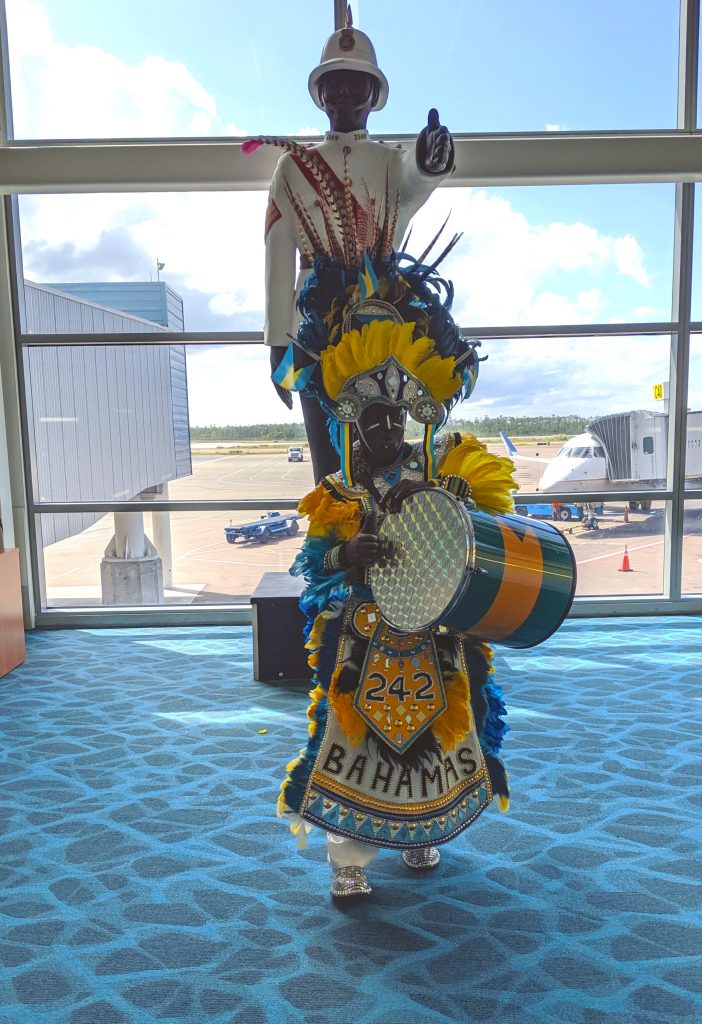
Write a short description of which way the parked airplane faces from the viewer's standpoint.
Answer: facing the viewer and to the left of the viewer

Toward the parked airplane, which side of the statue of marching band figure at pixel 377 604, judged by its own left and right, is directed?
back

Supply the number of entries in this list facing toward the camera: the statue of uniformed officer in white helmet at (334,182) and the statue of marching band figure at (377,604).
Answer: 2

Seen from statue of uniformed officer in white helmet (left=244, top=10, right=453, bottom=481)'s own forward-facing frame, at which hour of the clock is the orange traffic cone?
The orange traffic cone is roughly at 7 o'clock from the statue of uniformed officer in white helmet.

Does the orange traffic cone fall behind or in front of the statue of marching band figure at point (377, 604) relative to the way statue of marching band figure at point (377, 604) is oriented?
behind

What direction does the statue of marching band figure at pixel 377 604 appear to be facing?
toward the camera

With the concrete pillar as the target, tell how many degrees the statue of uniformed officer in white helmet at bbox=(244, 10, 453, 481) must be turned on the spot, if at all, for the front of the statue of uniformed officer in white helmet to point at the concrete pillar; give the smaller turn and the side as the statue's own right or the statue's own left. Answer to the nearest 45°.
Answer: approximately 135° to the statue's own right

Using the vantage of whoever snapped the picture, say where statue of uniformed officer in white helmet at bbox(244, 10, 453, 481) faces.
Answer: facing the viewer

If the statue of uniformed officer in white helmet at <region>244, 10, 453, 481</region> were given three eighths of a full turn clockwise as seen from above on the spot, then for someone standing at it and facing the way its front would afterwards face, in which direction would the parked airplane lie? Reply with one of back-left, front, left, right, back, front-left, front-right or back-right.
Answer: right
